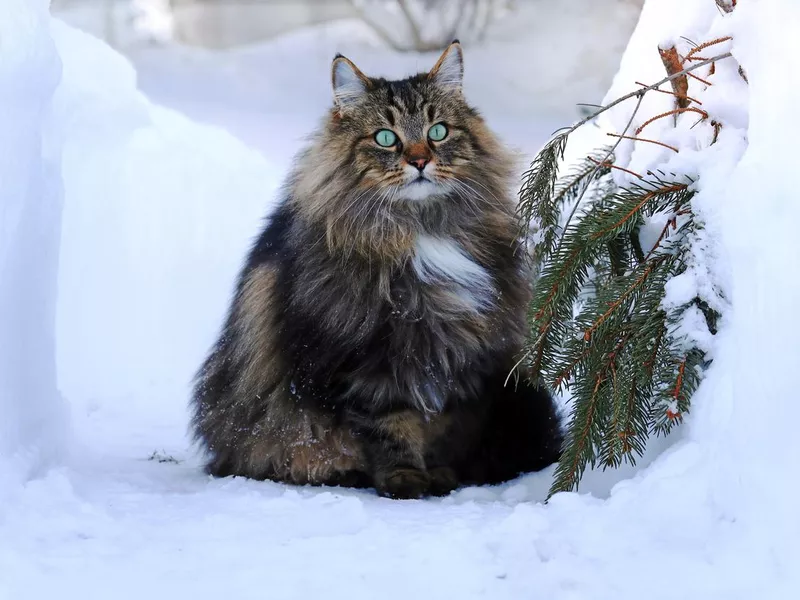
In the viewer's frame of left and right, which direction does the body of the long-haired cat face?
facing the viewer and to the right of the viewer
